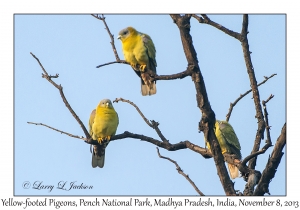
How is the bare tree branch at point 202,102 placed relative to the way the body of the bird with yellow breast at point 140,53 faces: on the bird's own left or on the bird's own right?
on the bird's own left

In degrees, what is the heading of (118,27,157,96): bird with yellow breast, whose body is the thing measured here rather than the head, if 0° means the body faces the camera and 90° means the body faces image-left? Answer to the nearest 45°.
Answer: approximately 45°

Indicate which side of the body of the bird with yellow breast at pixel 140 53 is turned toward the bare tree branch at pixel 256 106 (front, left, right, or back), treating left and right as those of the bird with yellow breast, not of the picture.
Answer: left

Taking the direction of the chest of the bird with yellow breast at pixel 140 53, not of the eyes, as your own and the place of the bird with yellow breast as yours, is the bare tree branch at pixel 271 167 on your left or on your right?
on your left
